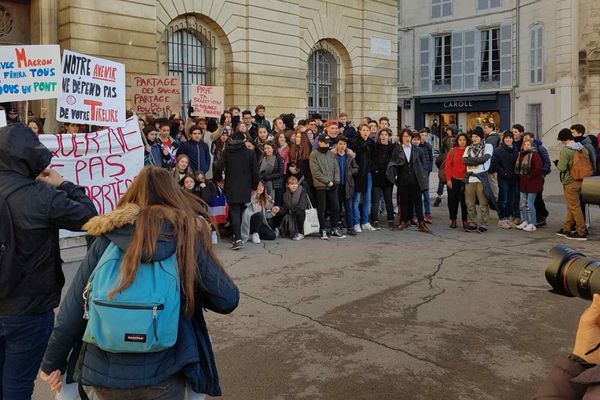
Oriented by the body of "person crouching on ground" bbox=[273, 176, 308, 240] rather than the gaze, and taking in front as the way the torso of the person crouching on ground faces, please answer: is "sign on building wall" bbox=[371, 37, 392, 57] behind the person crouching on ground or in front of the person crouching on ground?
behind

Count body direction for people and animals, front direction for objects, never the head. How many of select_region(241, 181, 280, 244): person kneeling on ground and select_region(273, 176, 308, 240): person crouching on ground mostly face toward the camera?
2

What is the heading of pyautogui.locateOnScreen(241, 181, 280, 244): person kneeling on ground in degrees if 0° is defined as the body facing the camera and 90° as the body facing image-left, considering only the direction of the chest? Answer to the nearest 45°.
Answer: approximately 0°

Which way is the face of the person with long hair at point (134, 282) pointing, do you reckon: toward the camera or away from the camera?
away from the camera

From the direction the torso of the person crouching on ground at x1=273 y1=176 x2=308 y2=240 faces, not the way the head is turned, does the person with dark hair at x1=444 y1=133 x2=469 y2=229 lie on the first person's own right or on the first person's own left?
on the first person's own left

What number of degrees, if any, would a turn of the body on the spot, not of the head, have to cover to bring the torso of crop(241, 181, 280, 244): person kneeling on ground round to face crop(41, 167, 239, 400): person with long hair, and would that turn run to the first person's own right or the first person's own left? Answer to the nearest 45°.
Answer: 0° — they already face them

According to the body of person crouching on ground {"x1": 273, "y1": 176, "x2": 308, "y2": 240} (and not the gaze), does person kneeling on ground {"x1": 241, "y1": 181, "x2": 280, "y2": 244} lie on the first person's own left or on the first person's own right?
on the first person's own right

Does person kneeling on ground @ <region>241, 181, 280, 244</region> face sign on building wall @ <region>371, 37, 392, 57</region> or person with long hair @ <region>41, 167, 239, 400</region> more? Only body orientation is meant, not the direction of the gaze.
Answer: the person with long hair

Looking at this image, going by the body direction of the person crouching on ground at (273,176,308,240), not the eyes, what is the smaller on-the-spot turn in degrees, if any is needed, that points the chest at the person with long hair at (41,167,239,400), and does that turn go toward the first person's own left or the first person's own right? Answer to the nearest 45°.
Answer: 0° — they already face them

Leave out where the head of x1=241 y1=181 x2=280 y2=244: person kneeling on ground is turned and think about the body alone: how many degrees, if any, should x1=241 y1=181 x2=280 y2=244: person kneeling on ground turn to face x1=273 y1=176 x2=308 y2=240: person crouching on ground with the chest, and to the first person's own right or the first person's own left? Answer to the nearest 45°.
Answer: approximately 135° to the first person's own left
